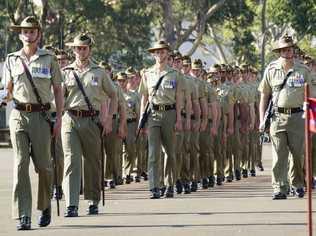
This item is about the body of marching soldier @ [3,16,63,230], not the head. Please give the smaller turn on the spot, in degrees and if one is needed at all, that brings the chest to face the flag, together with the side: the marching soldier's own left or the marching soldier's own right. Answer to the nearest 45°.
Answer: approximately 45° to the marching soldier's own left

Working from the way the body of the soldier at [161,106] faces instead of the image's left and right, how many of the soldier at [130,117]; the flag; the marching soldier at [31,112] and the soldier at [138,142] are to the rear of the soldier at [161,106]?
2

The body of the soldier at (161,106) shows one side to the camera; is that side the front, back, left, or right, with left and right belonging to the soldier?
front

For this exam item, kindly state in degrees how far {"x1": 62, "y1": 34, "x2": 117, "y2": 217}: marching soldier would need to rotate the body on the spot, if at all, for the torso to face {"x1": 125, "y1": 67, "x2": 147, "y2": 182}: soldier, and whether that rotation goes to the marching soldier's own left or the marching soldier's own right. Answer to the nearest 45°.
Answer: approximately 180°

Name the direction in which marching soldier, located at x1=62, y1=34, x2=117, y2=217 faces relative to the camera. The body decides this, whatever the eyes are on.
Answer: toward the camera

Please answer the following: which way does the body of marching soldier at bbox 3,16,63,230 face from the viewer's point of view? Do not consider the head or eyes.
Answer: toward the camera

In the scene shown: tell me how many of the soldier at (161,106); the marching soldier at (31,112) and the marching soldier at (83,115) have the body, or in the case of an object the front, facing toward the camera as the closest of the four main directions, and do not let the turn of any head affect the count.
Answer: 3

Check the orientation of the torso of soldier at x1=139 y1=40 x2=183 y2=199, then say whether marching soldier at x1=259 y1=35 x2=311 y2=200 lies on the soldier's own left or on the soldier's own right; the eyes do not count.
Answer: on the soldier's own left
